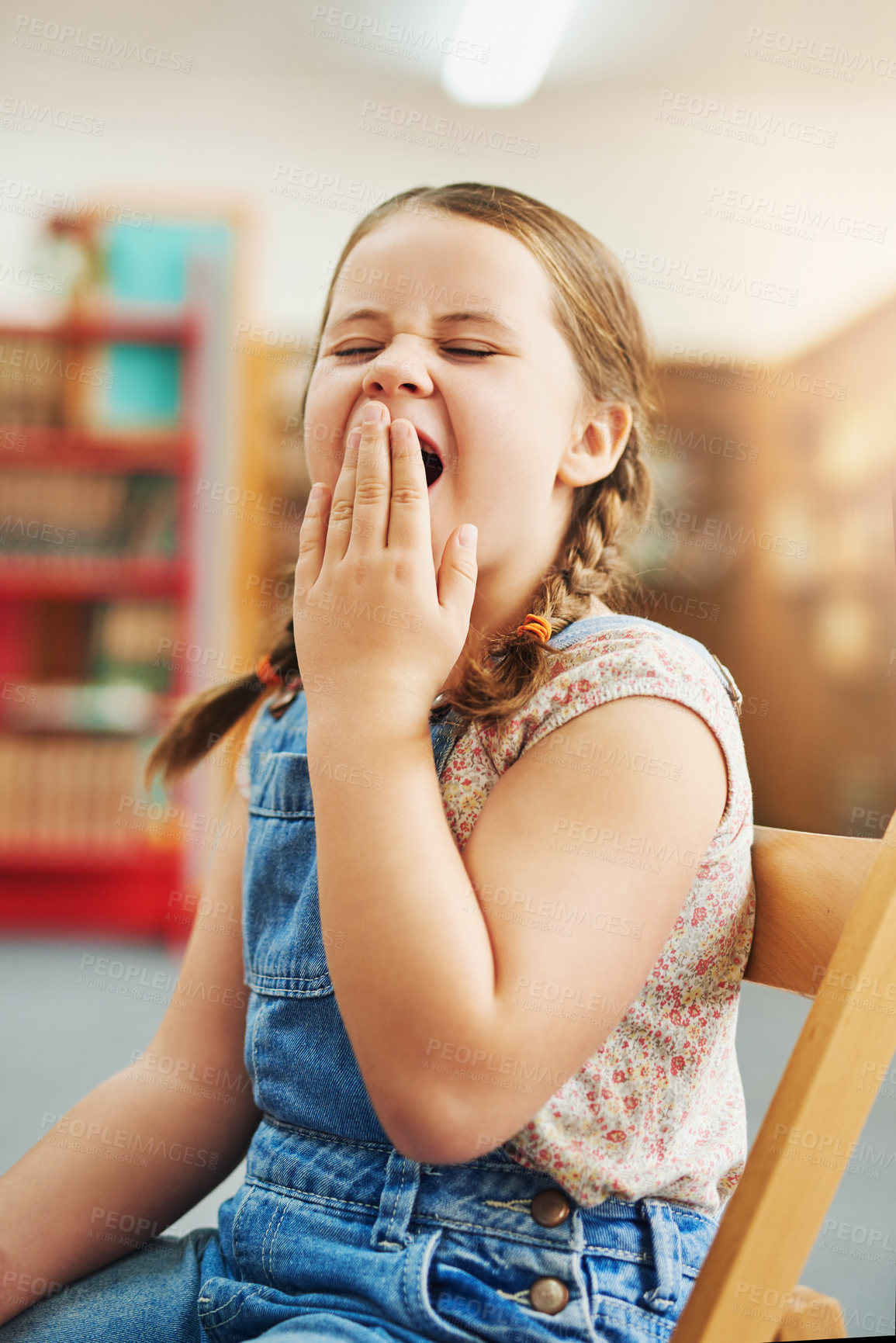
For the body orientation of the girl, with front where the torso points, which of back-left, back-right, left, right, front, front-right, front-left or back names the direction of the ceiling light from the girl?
back-right

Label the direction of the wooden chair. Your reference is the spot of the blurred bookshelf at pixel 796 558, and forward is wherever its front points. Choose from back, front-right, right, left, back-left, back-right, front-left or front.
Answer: front-left

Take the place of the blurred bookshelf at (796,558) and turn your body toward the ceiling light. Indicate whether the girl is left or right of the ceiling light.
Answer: left

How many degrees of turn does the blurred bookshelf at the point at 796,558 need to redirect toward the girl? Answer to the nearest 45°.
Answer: approximately 45° to its left

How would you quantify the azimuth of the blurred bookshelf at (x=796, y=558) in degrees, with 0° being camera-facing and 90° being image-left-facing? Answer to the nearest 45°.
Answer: approximately 45°

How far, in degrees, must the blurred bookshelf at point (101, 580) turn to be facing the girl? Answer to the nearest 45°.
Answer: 0° — it already faces them

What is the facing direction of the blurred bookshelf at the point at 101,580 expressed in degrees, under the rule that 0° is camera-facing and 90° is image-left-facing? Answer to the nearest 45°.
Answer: approximately 0°

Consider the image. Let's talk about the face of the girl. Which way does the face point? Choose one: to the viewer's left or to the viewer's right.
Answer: to the viewer's left
